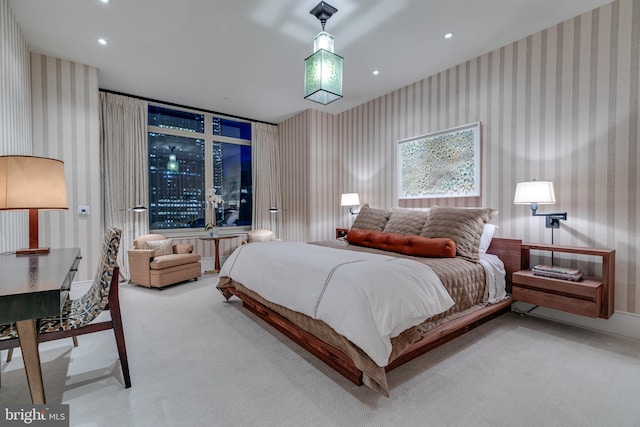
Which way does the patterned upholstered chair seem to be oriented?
to the viewer's left

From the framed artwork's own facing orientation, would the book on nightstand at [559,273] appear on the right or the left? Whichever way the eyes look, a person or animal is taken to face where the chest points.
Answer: on its left

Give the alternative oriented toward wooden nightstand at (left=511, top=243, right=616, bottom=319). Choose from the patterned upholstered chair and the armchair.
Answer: the armchair

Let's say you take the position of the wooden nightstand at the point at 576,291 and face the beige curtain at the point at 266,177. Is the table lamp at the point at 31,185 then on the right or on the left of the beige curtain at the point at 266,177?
left

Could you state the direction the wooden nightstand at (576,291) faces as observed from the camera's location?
facing the viewer and to the left of the viewer

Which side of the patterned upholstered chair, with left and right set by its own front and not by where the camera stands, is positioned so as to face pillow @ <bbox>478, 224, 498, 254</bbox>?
back

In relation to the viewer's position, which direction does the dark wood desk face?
facing to the right of the viewer

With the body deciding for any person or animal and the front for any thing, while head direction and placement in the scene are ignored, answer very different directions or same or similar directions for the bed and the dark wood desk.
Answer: very different directions

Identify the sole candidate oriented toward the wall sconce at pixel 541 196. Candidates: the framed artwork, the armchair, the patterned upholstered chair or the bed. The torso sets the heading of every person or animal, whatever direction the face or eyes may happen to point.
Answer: the armchair

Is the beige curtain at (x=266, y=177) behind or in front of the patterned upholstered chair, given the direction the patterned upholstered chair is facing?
behind

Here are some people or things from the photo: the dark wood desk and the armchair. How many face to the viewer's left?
0

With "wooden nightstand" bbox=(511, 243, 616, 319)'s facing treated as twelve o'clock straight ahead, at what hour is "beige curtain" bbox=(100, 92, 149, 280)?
The beige curtain is roughly at 1 o'clock from the wooden nightstand.

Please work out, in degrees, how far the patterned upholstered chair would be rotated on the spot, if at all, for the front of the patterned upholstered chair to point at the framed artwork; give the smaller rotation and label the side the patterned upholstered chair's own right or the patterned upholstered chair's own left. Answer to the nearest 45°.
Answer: approximately 180°

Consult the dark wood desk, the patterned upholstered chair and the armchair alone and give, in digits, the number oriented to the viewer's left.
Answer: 1
